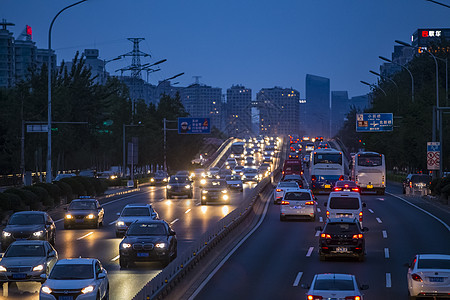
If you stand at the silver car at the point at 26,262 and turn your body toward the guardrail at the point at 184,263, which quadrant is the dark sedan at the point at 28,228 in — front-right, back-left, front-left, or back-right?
back-left

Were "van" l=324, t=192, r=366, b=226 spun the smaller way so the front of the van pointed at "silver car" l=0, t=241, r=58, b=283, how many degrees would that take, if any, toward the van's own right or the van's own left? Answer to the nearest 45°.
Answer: approximately 135° to the van's own left

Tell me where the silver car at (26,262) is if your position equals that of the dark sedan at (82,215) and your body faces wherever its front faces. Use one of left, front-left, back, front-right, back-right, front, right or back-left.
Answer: front

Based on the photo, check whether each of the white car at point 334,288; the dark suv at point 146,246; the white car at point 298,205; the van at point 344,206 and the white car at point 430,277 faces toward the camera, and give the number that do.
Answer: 1

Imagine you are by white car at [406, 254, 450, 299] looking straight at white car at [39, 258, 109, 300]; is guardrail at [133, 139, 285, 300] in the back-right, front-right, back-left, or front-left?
front-right

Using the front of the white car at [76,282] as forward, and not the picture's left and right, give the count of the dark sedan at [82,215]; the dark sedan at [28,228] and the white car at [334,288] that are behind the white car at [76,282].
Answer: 2

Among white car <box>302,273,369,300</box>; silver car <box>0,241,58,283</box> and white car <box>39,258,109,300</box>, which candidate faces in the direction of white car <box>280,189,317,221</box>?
white car <box>302,273,369,300</box>

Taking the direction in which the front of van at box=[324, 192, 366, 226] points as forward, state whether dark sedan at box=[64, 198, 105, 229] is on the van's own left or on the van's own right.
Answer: on the van's own left

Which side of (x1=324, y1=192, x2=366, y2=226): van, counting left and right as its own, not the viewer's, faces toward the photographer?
back

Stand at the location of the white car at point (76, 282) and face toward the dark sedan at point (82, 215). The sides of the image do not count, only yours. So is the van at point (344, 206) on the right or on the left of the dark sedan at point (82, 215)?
right

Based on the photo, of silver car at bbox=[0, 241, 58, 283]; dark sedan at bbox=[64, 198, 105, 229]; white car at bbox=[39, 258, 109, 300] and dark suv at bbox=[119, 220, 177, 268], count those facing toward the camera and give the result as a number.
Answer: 4

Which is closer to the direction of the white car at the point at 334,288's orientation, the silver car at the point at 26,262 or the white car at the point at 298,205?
the white car

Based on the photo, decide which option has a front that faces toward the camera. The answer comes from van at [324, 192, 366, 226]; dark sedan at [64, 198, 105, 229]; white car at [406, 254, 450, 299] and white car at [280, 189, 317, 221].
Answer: the dark sedan

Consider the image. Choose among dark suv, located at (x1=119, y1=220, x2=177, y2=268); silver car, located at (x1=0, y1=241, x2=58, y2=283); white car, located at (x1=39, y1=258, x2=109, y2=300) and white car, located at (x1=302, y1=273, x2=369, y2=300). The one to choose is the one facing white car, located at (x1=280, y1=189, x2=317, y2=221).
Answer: white car, located at (x1=302, y1=273, x2=369, y2=300)

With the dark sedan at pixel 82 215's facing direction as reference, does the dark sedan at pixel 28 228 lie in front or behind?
in front

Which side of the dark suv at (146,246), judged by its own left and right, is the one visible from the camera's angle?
front
